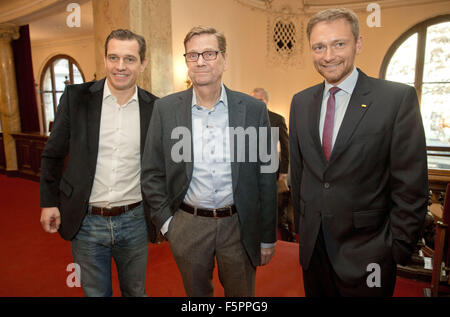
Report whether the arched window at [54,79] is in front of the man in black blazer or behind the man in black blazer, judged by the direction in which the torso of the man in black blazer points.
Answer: behind

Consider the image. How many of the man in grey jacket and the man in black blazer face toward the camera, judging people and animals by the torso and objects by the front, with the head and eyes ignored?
2

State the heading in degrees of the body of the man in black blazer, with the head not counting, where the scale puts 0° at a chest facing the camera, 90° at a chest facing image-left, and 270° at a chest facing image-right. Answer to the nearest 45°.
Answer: approximately 0°

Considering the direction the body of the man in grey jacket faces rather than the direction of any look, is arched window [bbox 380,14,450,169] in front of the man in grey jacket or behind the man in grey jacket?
behind

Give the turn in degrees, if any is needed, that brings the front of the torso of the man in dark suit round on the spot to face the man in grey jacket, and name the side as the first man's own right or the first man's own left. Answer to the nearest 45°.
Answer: approximately 45° to the first man's own right

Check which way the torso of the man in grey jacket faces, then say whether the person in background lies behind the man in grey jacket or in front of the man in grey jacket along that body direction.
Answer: behind

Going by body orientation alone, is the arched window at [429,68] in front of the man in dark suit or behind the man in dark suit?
behind

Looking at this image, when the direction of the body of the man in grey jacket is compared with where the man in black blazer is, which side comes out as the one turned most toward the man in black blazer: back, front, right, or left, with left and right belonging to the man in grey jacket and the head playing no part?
right

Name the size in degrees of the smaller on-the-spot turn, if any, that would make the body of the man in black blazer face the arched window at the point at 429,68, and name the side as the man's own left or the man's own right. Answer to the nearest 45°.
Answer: approximately 135° to the man's own left
